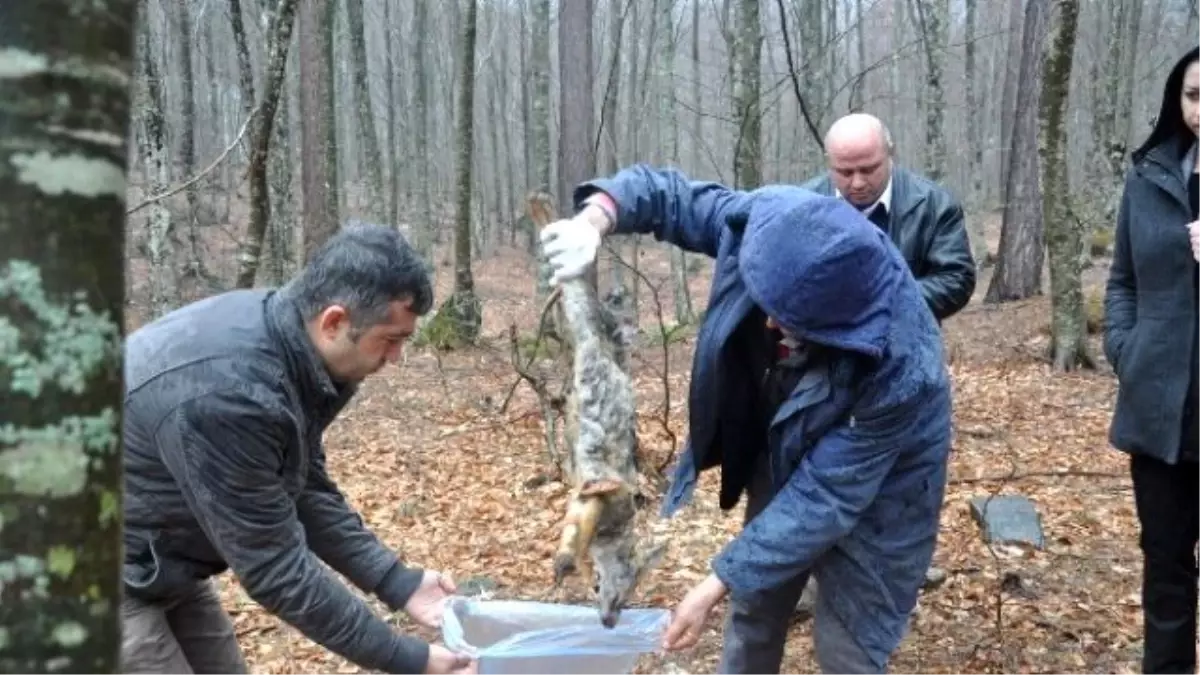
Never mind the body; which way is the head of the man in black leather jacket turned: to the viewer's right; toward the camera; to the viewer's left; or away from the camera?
toward the camera

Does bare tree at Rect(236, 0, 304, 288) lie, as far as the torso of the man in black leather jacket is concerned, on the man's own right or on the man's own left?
on the man's own right

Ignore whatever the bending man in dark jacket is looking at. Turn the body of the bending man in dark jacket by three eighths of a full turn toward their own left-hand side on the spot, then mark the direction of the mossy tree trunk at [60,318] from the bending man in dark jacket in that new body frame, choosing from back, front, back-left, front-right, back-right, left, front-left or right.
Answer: back-left

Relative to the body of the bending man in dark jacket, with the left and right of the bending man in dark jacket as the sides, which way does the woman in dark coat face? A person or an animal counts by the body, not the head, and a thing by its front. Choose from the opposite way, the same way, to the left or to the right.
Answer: to the right

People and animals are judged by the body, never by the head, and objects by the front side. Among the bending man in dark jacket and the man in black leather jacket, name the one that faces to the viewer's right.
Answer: the bending man in dark jacket

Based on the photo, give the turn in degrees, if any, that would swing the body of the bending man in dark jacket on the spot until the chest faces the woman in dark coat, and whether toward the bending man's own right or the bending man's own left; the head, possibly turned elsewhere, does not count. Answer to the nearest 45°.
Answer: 0° — they already face them

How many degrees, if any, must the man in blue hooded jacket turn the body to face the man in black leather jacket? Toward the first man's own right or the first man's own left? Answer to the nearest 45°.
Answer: approximately 135° to the first man's own right

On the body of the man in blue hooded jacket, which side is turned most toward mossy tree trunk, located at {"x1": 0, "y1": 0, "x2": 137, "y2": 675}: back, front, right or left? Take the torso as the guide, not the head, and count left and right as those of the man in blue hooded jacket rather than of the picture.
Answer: front

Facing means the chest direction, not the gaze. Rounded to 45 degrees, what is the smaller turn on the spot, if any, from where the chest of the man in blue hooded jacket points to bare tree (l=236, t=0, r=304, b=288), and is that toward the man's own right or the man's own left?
approximately 90° to the man's own right

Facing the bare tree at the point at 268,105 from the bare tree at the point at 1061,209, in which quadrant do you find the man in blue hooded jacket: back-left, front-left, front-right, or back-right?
front-left

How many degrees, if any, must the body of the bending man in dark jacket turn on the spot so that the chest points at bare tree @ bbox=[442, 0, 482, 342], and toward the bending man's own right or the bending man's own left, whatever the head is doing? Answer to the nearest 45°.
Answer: approximately 90° to the bending man's own left

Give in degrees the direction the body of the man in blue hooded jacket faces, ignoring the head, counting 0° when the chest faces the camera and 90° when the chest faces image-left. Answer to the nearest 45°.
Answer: approximately 45°

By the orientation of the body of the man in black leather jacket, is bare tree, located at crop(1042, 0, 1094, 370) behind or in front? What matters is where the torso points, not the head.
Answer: behind

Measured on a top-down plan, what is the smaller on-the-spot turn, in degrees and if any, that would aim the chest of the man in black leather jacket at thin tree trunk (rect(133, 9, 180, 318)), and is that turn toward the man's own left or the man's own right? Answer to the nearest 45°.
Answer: approximately 90° to the man's own right

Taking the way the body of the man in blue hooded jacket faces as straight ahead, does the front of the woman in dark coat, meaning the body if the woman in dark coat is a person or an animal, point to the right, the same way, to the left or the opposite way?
to the left

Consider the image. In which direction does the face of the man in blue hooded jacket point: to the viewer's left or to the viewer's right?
to the viewer's left

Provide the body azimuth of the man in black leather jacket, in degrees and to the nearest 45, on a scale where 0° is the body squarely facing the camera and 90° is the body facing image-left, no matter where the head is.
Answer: approximately 45°
